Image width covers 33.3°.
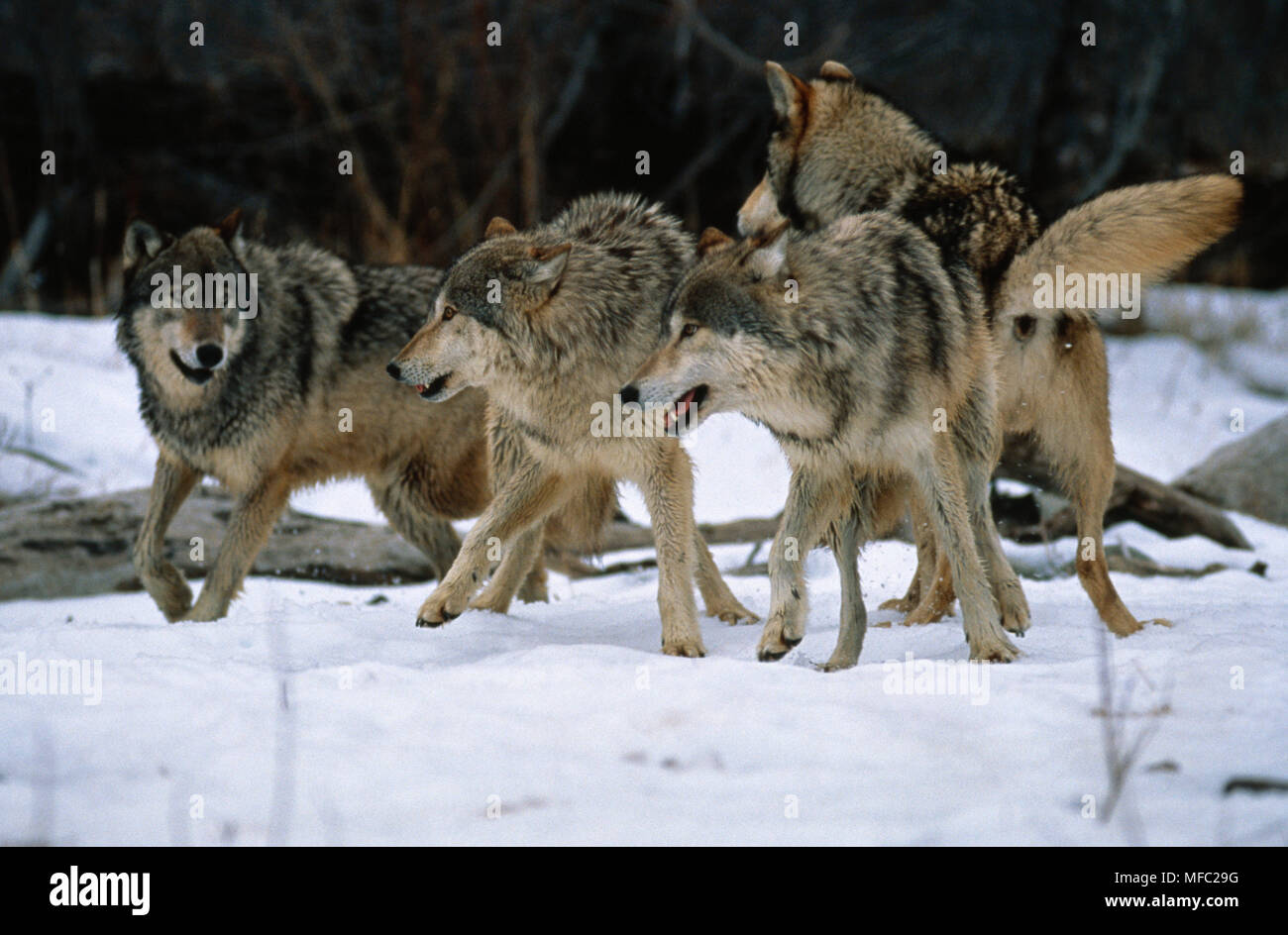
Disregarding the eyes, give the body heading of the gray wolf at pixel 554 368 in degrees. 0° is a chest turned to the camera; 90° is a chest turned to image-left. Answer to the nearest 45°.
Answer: approximately 45°

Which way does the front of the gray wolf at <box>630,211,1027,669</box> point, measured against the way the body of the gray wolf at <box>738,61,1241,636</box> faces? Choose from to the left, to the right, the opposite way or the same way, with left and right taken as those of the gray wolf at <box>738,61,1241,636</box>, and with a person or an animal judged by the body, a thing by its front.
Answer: to the left

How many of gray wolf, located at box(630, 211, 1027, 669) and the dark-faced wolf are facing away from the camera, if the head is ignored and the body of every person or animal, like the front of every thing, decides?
0

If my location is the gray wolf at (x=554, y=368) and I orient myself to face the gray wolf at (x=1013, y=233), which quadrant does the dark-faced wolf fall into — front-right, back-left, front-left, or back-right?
back-left

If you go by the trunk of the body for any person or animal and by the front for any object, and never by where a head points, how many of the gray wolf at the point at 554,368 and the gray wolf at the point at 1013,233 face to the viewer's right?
0

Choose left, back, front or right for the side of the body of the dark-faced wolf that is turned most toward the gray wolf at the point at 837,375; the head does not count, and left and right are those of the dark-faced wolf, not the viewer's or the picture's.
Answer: left

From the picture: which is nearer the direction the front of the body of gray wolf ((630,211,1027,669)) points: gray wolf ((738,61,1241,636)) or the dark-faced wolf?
the dark-faced wolf
